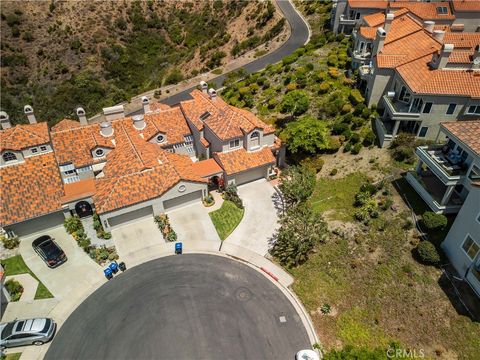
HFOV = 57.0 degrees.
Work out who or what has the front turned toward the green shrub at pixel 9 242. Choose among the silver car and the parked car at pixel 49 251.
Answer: the parked car

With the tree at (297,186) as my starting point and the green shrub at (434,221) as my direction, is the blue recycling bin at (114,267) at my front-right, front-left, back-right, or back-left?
back-right

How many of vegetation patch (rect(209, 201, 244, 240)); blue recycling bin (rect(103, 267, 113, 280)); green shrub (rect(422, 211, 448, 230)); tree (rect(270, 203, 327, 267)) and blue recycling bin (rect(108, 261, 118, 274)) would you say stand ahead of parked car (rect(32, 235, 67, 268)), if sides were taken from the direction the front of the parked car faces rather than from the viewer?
0

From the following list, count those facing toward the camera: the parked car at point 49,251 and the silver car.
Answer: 0

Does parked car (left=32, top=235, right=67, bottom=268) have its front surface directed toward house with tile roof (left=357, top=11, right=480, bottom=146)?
no

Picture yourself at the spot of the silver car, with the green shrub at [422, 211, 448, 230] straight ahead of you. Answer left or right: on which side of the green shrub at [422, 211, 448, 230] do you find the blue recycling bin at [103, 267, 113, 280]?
left

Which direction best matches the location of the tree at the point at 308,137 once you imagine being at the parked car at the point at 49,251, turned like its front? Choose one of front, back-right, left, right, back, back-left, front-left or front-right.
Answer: back-right

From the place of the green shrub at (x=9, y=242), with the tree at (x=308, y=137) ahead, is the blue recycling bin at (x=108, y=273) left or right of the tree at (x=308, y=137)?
right

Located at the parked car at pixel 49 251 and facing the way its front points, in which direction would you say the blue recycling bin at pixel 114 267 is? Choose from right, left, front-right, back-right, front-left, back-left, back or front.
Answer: back

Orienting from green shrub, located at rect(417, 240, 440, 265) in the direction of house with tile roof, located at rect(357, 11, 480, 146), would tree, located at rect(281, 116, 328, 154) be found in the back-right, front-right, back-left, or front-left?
front-left

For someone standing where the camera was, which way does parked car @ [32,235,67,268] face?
facing away from the viewer and to the left of the viewer

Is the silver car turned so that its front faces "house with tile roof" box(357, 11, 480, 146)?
no

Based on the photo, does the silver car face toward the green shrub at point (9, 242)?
no

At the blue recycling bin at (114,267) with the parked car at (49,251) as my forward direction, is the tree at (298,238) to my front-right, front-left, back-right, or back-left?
back-right

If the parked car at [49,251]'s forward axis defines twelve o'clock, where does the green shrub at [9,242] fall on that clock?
The green shrub is roughly at 12 o'clock from the parked car.
